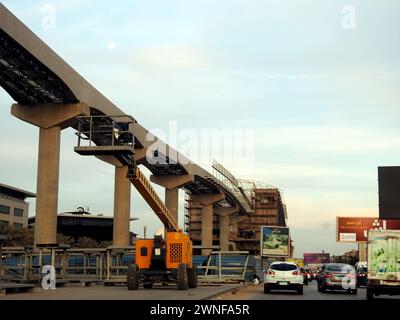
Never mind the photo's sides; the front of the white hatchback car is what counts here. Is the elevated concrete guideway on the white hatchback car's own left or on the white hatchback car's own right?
on the white hatchback car's own left

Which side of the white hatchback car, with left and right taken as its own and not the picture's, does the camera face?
back

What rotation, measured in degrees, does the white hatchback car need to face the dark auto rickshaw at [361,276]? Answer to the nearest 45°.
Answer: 0° — it already faces it
